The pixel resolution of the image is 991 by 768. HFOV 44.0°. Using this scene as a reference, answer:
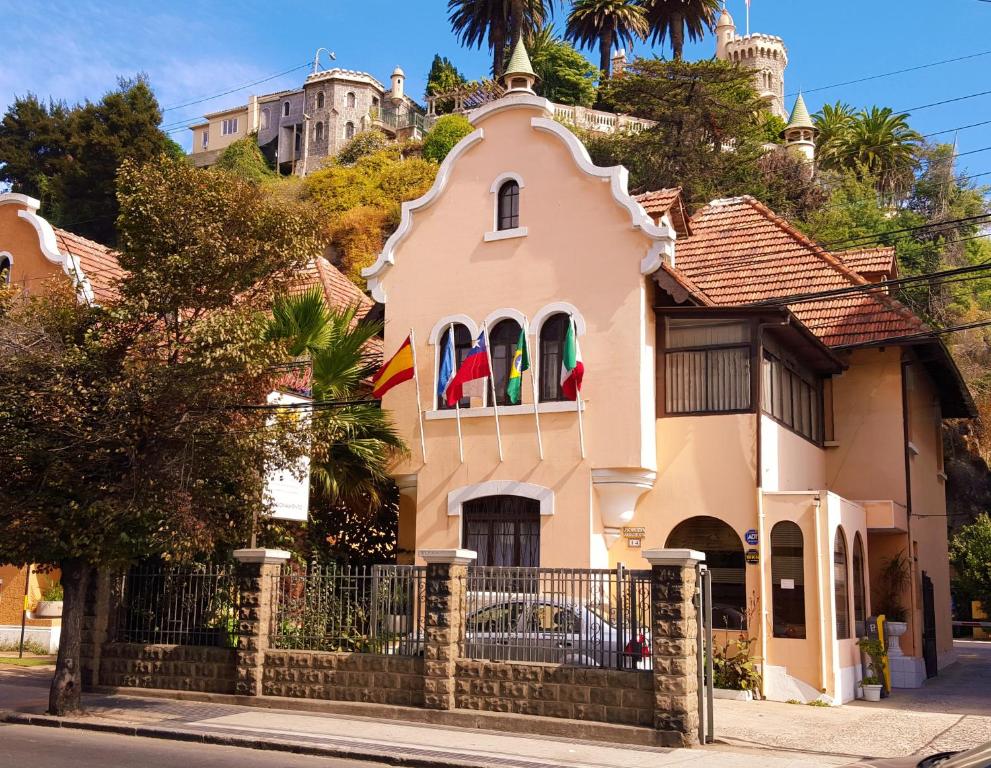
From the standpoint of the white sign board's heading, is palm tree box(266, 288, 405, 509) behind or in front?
behind

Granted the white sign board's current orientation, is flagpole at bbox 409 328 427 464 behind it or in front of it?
behind

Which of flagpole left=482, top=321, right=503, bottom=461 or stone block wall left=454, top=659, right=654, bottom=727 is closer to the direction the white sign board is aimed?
the stone block wall

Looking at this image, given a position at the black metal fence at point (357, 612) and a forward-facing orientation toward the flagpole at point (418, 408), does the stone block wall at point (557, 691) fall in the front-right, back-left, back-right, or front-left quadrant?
back-right

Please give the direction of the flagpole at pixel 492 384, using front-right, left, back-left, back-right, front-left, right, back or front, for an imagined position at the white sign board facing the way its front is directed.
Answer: back-left

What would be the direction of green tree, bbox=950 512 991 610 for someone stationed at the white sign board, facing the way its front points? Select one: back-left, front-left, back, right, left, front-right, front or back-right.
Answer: back-left

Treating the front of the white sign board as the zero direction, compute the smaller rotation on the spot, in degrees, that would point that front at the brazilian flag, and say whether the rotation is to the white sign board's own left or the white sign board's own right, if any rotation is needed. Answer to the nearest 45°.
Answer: approximately 135° to the white sign board's own left

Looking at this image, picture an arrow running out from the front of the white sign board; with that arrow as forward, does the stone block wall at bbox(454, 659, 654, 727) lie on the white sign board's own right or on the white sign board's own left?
on the white sign board's own left

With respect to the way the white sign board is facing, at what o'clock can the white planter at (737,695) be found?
The white planter is roughly at 9 o'clock from the white sign board.

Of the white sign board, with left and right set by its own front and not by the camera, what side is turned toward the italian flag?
left

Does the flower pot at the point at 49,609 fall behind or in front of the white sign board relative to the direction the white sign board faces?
behind

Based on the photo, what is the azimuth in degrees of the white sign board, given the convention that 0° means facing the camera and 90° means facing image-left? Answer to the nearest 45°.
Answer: approximately 0°

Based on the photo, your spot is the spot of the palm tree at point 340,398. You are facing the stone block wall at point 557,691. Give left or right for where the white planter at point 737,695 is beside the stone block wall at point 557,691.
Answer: left

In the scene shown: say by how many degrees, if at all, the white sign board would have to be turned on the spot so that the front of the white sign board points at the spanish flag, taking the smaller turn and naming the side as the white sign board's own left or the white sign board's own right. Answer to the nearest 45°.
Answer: approximately 135° to the white sign board's own left

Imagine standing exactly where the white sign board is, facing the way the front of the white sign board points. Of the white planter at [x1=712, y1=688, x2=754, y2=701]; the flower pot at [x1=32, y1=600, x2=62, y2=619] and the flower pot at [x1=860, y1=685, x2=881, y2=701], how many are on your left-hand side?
2

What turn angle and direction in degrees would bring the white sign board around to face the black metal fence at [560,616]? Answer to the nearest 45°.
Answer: approximately 45° to its left
